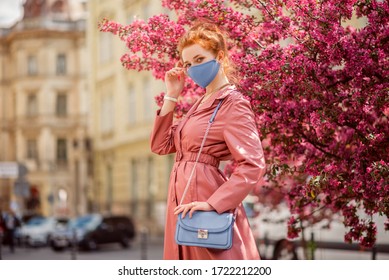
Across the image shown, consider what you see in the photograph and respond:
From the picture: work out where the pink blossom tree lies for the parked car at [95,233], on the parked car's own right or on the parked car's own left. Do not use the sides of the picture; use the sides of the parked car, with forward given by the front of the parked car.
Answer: on the parked car's own left

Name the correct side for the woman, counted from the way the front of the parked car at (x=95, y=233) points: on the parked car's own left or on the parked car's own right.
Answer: on the parked car's own left

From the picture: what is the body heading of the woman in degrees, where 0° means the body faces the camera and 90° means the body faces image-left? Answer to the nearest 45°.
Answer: approximately 45°

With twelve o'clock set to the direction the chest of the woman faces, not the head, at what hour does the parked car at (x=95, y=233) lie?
The parked car is roughly at 4 o'clock from the woman.

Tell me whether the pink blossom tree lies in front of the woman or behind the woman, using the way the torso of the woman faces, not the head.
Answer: behind

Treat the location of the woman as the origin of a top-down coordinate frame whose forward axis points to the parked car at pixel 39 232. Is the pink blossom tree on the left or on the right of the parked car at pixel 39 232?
right
